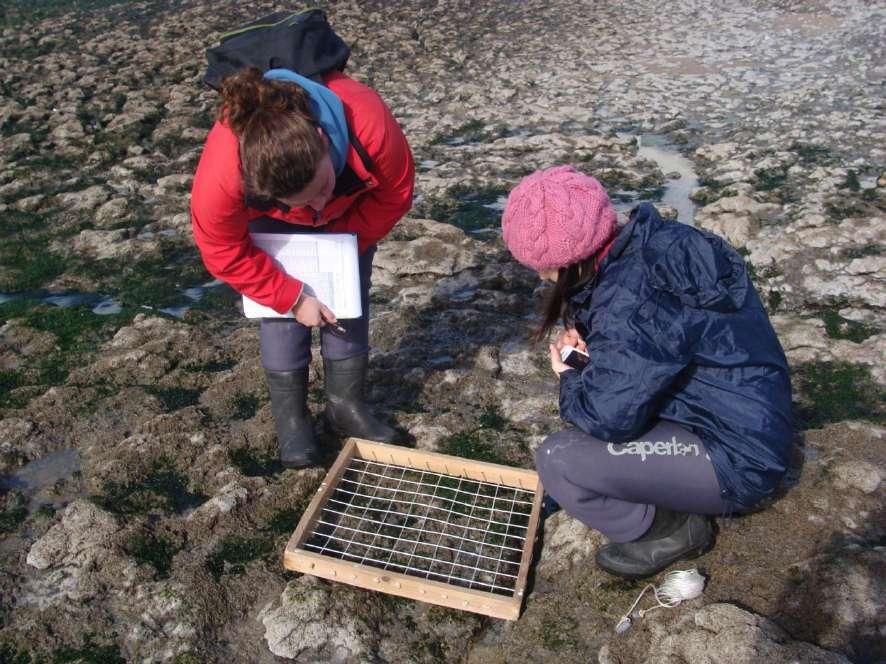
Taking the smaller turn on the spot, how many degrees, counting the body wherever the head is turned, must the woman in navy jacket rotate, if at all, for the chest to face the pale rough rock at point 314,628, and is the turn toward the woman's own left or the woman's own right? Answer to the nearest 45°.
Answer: approximately 45° to the woman's own left

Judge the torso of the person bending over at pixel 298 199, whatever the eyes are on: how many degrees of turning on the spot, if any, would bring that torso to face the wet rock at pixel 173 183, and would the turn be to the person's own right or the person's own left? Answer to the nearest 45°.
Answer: approximately 180°

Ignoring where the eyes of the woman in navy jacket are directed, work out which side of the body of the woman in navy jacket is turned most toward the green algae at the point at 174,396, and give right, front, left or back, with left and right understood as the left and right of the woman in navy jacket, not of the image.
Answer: front

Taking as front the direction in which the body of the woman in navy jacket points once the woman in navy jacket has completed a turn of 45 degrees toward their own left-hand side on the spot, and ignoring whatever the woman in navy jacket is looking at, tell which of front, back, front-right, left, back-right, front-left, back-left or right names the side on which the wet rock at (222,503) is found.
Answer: front-right

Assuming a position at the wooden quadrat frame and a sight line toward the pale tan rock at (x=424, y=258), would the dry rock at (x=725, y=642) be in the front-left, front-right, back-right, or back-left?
back-right

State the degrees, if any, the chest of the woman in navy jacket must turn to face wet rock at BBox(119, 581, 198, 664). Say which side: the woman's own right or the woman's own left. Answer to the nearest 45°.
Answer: approximately 45° to the woman's own left

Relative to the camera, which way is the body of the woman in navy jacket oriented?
to the viewer's left

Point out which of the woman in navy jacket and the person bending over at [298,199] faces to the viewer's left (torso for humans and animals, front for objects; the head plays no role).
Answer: the woman in navy jacket

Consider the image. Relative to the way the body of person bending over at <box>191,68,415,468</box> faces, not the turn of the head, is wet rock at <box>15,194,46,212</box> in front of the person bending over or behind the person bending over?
behind

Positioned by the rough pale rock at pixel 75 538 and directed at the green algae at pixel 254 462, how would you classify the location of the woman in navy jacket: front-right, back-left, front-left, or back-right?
front-right

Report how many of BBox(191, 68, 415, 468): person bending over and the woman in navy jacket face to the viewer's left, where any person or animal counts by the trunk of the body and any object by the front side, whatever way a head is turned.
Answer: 1

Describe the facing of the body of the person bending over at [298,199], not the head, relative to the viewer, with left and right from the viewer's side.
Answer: facing the viewer

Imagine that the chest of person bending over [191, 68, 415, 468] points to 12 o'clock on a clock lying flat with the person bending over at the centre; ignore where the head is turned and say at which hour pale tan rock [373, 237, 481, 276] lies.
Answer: The pale tan rock is roughly at 7 o'clock from the person bending over.

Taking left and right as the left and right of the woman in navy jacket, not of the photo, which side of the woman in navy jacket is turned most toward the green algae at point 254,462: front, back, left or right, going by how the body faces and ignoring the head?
front
